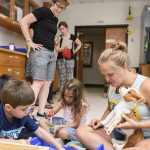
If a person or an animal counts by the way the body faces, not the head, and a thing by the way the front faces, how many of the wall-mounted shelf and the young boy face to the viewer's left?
0

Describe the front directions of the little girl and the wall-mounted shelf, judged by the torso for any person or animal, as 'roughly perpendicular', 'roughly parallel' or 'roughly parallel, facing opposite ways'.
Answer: roughly perpendicular

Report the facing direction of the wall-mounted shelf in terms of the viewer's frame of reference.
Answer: facing the viewer and to the right of the viewer

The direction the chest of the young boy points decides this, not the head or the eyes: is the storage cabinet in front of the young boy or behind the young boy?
behind

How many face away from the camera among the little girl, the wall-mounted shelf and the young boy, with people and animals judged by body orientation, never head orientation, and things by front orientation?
0

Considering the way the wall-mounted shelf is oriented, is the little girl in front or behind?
in front

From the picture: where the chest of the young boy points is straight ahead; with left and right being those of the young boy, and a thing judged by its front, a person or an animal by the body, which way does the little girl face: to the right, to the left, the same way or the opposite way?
to the right

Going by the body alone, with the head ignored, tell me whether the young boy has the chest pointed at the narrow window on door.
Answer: no

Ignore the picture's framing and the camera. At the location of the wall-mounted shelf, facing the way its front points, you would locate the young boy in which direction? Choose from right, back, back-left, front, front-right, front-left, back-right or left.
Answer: front-right

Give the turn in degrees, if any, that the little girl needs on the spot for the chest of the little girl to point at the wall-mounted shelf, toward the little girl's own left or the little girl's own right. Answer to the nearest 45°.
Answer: approximately 90° to the little girl's own right

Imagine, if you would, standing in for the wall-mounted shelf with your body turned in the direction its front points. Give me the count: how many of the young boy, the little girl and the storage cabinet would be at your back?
0

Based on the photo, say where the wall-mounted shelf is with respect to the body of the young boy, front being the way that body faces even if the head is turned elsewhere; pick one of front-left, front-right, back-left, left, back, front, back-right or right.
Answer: back-left

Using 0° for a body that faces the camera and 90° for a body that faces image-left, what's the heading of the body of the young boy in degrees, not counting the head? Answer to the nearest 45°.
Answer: approximately 315°

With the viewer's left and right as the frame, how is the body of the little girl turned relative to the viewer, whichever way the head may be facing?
facing the viewer and to the left of the viewer
